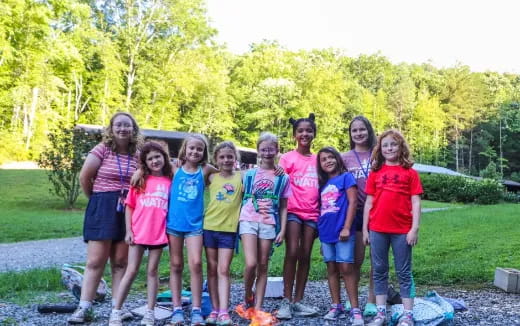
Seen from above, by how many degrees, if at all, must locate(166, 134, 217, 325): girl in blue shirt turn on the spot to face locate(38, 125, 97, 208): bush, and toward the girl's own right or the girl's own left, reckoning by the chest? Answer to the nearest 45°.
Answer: approximately 180°

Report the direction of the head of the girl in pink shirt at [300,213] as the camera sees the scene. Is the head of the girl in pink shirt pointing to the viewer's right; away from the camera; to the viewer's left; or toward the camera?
toward the camera

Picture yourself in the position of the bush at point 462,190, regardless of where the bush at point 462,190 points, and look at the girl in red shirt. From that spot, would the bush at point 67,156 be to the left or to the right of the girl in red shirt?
right

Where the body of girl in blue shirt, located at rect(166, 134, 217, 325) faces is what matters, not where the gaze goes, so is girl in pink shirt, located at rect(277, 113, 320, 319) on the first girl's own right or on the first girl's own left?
on the first girl's own left

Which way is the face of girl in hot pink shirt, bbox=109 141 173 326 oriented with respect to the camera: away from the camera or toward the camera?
toward the camera

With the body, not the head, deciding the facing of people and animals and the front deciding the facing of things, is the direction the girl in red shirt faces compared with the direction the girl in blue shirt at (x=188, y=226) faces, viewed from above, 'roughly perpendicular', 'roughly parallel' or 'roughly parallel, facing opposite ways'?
roughly parallel

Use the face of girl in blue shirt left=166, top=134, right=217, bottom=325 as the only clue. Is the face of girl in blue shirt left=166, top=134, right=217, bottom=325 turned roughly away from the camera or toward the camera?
toward the camera

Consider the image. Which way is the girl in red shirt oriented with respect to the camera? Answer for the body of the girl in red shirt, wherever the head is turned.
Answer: toward the camera

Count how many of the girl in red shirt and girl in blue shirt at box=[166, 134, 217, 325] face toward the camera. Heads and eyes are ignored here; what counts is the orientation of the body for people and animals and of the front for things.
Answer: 2

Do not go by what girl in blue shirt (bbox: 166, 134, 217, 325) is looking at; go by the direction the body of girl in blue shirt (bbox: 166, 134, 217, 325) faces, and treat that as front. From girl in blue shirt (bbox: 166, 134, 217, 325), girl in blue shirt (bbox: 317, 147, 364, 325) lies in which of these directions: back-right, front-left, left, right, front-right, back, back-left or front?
left

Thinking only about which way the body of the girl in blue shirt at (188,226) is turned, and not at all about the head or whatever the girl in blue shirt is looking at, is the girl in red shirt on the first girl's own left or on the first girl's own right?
on the first girl's own left

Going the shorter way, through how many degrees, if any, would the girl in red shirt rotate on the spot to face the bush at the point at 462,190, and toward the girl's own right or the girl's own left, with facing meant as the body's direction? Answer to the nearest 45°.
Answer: approximately 180°

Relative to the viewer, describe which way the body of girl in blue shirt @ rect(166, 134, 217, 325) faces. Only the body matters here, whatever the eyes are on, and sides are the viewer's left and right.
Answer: facing the viewer
